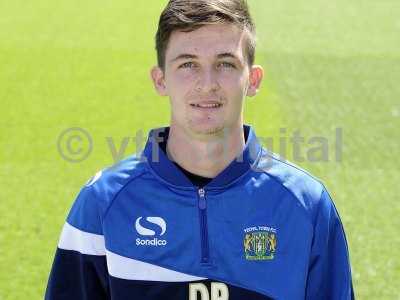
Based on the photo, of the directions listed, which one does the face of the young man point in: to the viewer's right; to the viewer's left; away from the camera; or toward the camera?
toward the camera

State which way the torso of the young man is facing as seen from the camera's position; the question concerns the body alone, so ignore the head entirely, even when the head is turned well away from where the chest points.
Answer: toward the camera
